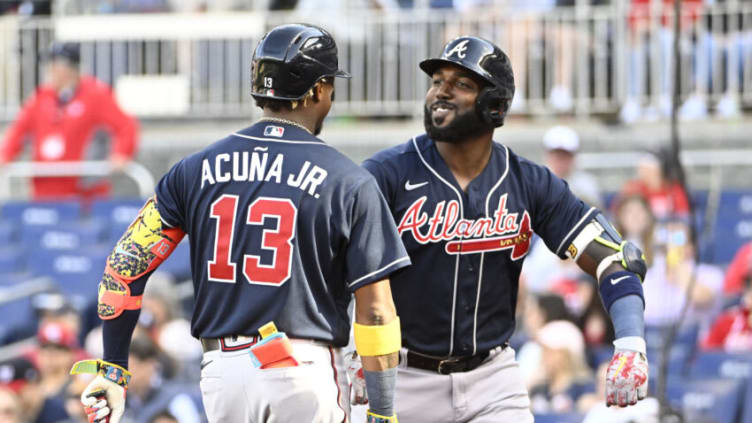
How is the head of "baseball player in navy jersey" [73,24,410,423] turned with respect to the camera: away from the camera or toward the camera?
away from the camera

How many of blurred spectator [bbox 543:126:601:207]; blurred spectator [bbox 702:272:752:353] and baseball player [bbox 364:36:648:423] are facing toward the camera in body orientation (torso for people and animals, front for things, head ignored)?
3

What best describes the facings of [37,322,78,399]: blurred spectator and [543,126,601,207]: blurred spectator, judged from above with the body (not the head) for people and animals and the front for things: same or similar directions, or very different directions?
same or similar directions

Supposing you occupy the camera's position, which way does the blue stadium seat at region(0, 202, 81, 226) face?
facing the viewer

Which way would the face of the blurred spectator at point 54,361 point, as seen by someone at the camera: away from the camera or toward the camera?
toward the camera

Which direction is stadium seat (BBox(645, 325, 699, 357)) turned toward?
toward the camera

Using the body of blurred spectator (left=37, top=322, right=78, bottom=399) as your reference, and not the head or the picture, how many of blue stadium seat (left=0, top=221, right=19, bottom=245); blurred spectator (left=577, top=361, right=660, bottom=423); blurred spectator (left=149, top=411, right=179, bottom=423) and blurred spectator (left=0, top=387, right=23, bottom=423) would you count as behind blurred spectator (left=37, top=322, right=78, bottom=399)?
1

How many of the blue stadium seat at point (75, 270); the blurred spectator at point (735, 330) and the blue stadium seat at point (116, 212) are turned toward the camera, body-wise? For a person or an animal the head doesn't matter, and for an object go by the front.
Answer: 3

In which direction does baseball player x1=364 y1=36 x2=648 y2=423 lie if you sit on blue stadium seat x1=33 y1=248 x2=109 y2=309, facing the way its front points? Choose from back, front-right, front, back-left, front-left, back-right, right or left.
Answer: front

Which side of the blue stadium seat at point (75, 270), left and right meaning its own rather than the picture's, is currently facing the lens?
front

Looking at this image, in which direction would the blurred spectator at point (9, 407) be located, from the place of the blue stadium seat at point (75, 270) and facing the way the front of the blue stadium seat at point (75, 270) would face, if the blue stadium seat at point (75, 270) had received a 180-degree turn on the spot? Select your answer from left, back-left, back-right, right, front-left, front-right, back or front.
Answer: back
